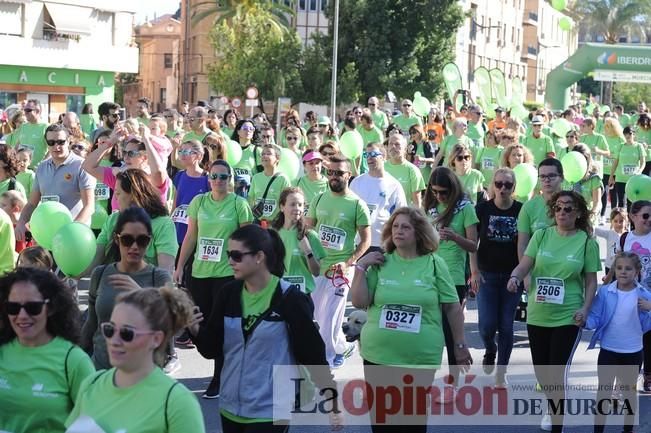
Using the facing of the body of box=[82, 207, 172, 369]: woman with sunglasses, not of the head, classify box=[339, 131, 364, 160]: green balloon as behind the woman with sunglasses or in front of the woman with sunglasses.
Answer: behind

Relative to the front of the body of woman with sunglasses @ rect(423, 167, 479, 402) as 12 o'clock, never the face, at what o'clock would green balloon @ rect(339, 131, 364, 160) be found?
The green balloon is roughly at 4 o'clock from the woman with sunglasses.

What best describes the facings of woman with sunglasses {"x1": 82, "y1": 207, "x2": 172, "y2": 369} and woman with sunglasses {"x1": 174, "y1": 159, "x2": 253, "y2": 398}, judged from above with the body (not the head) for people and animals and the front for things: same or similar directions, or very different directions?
same or similar directions

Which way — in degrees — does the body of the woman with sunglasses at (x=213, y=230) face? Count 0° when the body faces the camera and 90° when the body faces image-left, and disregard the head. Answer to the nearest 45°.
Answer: approximately 0°

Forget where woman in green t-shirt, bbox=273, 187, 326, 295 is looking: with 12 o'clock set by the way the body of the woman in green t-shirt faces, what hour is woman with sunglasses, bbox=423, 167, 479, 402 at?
The woman with sunglasses is roughly at 9 o'clock from the woman in green t-shirt.

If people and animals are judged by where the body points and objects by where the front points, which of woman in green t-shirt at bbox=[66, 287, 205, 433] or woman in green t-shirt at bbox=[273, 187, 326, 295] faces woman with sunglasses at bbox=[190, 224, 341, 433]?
woman in green t-shirt at bbox=[273, 187, 326, 295]

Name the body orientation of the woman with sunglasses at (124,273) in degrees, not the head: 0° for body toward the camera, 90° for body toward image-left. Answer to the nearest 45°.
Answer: approximately 0°

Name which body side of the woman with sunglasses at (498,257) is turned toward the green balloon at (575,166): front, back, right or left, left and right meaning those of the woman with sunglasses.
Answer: back

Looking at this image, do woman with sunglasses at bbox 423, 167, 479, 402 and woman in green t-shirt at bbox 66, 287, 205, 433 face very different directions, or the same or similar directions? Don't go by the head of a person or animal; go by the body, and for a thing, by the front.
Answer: same or similar directions

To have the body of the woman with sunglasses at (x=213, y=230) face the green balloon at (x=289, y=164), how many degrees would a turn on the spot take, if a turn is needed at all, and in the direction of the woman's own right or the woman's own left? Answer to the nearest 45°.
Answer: approximately 180°

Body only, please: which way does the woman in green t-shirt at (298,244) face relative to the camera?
toward the camera
